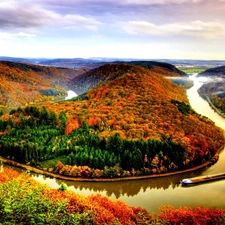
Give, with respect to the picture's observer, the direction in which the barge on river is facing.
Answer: facing the viewer and to the left of the viewer

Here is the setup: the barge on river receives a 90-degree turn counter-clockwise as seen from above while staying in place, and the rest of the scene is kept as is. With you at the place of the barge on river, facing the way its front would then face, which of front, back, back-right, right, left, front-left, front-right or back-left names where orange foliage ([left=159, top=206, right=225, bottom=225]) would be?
front-right

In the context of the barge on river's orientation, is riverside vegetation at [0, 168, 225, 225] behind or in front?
in front
